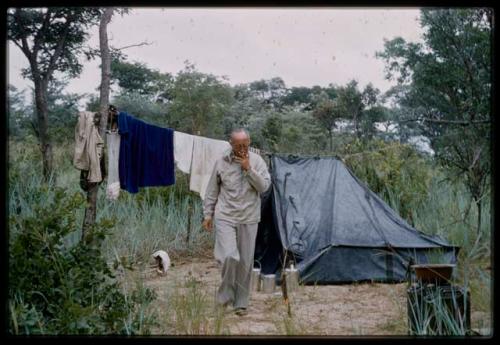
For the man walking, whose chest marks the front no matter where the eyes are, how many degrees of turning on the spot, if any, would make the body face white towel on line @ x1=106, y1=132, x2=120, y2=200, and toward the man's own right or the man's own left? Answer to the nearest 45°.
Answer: approximately 135° to the man's own right

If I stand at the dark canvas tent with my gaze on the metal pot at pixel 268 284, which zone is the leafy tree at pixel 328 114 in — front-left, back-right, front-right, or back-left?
back-right

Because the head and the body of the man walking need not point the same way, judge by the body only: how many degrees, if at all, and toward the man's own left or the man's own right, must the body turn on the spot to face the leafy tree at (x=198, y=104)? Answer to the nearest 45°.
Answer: approximately 180°

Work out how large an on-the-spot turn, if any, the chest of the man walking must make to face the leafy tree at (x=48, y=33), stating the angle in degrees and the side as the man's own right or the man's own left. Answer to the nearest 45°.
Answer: approximately 135° to the man's own right

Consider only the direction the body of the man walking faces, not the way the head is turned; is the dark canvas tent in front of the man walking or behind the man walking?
behind

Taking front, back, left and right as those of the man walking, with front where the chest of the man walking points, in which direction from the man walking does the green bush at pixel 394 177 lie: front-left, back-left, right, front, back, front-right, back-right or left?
back-left

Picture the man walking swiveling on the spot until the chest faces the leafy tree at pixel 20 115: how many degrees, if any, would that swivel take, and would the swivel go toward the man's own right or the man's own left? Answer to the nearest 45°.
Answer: approximately 135° to the man's own right

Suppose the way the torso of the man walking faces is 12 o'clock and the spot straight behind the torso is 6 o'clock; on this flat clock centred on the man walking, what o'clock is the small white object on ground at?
The small white object on ground is roughly at 5 o'clock from the man walking.

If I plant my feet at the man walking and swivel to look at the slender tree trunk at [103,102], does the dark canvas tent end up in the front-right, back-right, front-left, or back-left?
front-right

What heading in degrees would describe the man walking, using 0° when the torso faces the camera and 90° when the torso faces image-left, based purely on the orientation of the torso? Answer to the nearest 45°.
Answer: approximately 0°
